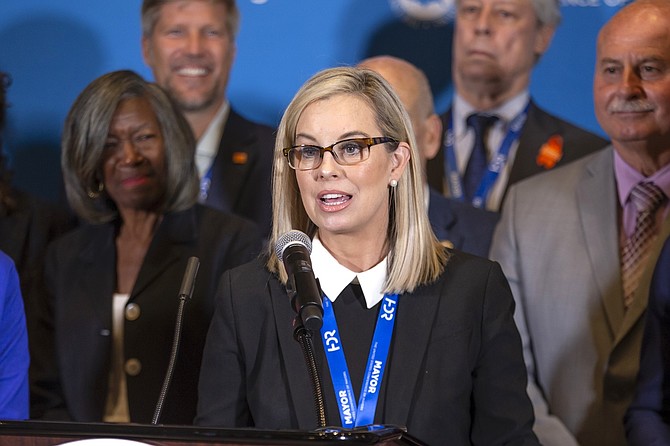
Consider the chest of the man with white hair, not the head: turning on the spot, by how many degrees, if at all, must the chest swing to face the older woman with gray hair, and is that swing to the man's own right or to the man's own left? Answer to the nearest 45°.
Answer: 0° — they already face them

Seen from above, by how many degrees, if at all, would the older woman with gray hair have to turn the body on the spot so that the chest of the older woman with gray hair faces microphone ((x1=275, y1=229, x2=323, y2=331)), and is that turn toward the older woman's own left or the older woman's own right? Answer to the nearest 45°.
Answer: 0° — they already face it

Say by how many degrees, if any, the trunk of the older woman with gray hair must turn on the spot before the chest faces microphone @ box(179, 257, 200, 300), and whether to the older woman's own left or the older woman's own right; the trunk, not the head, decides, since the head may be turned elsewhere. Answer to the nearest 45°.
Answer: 0° — they already face it

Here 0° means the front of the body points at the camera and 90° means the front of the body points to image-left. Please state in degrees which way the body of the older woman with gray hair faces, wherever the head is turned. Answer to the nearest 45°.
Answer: approximately 0°

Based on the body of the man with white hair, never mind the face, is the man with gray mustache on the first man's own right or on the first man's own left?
on the first man's own left

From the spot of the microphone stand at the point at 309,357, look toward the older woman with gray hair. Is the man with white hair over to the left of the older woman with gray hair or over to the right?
right

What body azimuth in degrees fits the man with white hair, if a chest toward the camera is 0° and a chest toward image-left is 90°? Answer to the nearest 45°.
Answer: approximately 45°
